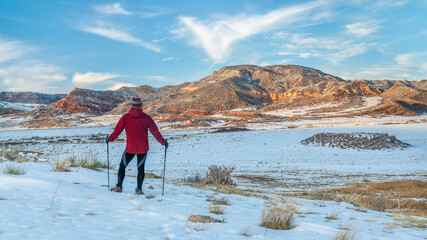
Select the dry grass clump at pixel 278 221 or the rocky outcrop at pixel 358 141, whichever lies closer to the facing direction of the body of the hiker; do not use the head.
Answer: the rocky outcrop

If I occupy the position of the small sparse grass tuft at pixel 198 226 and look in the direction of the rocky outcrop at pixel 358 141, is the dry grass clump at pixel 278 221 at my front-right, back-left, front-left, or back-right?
front-right

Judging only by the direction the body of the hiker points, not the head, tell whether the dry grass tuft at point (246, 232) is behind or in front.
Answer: behind

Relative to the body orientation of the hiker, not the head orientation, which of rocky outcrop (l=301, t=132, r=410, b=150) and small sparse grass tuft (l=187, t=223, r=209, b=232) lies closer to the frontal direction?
the rocky outcrop

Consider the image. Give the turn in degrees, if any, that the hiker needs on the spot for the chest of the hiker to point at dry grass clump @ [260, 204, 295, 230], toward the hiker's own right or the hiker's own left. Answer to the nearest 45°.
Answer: approximately 135° to the hiker's own right

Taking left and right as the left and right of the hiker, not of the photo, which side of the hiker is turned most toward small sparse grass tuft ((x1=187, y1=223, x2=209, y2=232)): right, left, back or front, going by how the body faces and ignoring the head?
back

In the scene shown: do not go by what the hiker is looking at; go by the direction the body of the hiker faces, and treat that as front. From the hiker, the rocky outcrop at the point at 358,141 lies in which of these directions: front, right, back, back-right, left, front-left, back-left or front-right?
front-right

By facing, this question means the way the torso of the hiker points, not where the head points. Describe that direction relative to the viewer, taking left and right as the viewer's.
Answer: facing away from the viewer
